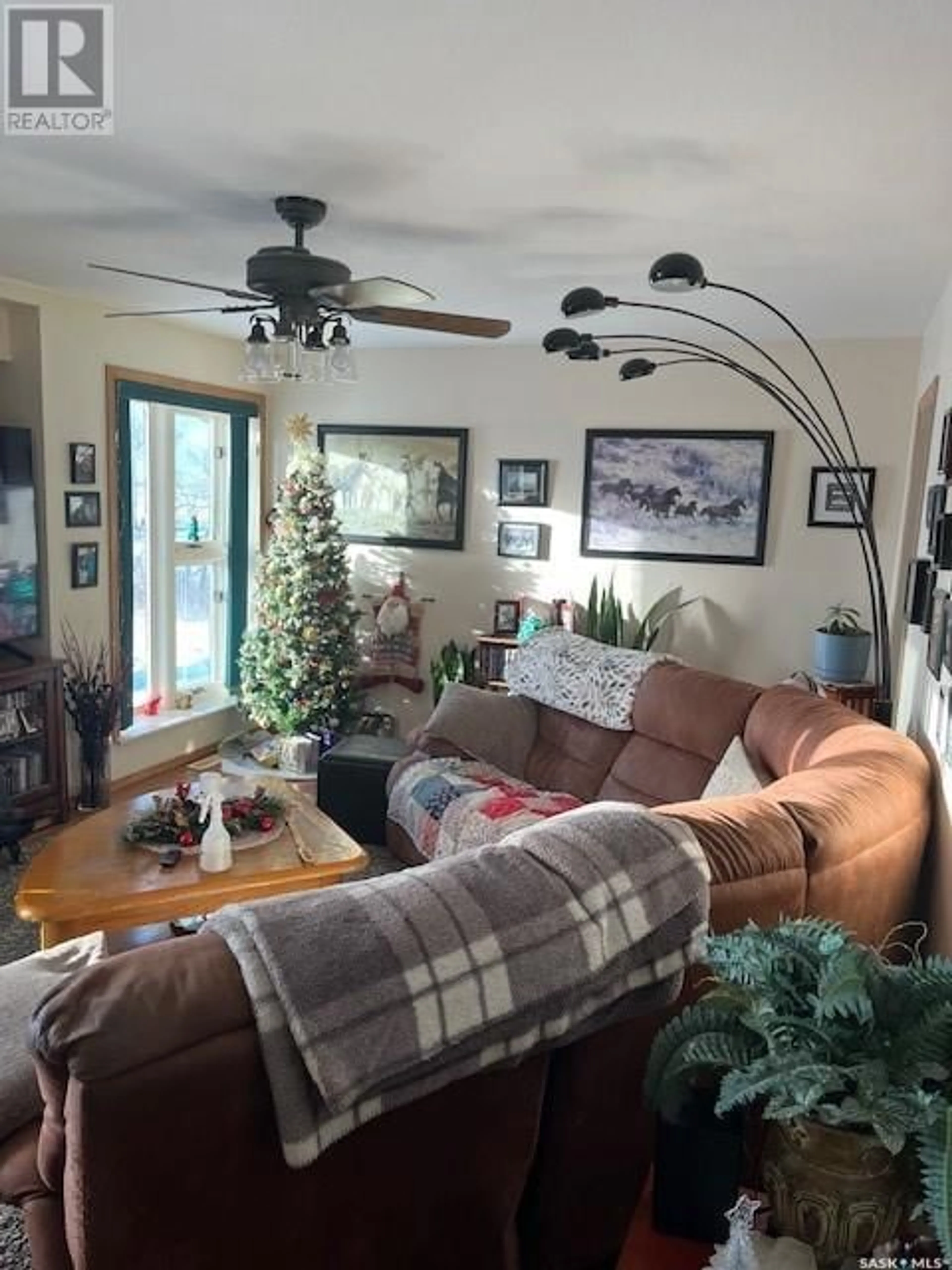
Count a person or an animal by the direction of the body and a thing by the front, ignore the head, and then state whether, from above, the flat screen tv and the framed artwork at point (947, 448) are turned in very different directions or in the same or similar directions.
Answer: very different directions

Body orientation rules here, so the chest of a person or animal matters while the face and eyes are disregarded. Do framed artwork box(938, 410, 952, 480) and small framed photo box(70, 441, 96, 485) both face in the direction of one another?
yes

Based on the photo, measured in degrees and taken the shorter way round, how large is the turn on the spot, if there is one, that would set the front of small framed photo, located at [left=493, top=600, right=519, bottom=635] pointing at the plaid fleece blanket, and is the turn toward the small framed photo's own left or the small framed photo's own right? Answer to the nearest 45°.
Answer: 0° — it already faces it

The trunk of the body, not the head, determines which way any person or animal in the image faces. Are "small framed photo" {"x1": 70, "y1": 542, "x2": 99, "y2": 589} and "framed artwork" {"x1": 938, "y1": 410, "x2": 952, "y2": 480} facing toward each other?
yes

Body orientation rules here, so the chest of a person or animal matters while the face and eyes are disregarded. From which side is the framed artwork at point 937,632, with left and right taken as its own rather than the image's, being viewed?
left

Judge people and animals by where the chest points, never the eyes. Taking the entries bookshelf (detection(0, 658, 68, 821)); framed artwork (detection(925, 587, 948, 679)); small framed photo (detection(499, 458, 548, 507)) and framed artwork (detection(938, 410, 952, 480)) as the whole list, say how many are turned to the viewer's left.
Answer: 2

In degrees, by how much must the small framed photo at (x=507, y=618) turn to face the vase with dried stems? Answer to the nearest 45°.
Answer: approximately 45° to its right

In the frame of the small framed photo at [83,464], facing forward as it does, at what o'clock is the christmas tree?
The christmas tree is roughly at 10 o'clock from the small framed photo.

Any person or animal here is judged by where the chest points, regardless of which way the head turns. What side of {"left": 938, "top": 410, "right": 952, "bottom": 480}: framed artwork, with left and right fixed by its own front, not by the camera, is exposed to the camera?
left

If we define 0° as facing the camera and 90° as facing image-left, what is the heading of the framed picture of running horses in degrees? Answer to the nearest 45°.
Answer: approximately 0°
